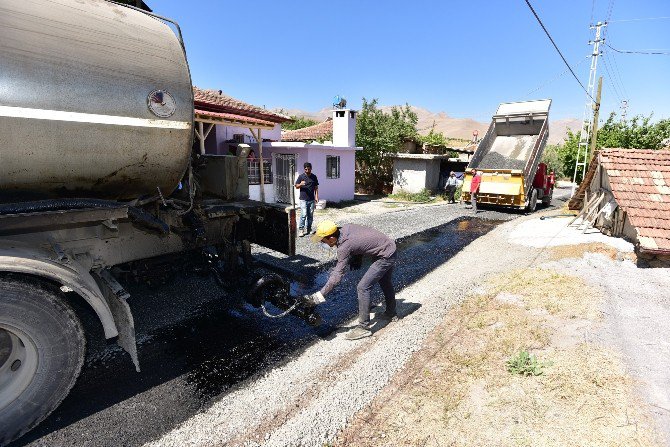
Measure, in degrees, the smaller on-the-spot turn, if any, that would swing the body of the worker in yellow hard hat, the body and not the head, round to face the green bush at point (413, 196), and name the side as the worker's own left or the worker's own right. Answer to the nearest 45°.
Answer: approximately 90° to the worker's own right

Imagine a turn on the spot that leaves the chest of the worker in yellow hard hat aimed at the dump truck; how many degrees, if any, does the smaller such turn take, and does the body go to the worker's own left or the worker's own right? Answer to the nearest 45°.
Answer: approximately 135° to the worker's own right

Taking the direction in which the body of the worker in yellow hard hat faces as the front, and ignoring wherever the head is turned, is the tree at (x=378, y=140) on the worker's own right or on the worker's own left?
on the worker's own right

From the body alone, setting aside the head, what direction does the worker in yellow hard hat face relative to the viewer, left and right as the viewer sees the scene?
facing to the left of the viewer

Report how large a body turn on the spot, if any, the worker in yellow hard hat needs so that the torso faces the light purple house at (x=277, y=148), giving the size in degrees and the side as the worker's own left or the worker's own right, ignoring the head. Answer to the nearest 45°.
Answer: approximately 90° to the worker's own right

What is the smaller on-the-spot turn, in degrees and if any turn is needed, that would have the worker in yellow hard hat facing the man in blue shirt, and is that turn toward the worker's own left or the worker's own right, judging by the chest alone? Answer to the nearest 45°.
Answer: approximately 90° to the worker's own right

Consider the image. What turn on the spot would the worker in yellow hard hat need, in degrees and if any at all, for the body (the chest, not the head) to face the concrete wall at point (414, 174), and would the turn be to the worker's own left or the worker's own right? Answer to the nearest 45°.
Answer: approximately 90° to the worker's own right

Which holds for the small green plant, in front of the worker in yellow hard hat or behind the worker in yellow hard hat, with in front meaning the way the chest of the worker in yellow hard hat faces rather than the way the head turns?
behind

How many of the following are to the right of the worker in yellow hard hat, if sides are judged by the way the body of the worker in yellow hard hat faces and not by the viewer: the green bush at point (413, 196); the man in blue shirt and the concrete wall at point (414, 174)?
3
